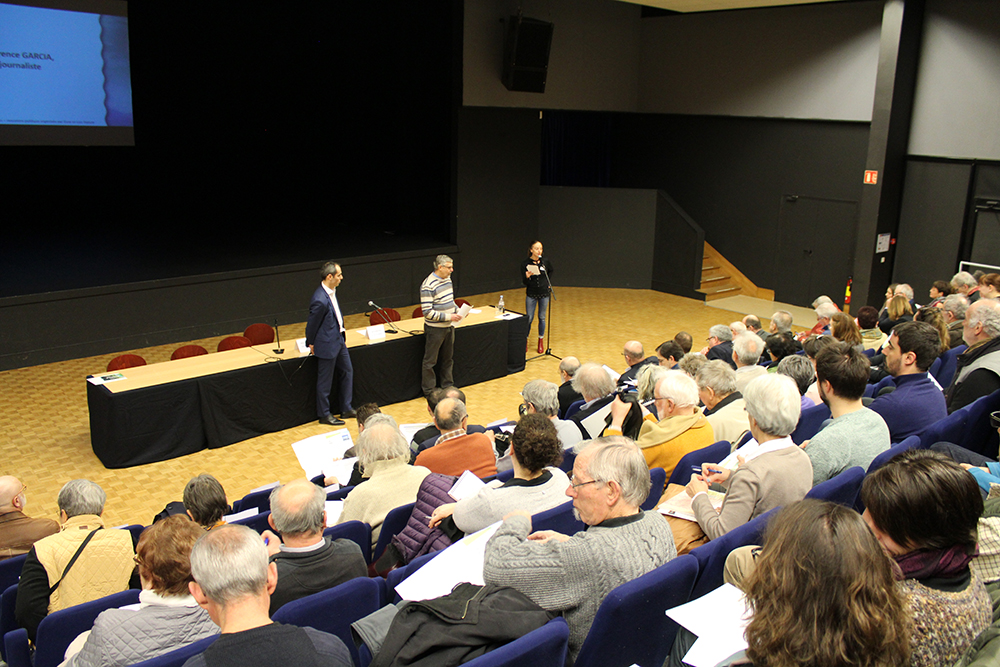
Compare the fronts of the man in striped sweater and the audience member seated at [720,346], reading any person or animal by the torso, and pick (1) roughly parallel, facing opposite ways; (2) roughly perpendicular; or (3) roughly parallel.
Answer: roughly parallel, facing opposite ways

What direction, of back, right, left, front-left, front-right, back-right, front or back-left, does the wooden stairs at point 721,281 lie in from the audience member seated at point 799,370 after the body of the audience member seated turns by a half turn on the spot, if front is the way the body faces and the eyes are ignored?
back-left

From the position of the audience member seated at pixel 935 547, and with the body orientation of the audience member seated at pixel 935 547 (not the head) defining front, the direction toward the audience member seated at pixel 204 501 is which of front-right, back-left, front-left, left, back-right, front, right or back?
front-left

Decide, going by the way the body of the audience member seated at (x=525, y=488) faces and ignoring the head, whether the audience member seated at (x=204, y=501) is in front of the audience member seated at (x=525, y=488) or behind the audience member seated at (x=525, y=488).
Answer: in front

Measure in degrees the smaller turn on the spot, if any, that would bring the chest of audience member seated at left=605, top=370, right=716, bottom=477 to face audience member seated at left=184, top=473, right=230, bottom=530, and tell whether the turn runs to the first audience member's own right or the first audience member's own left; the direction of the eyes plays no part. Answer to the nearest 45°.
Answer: approximately 90° to the first audience member's own left

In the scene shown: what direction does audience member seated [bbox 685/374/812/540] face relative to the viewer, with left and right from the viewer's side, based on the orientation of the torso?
facing away from the viewer and to the left of the viewer

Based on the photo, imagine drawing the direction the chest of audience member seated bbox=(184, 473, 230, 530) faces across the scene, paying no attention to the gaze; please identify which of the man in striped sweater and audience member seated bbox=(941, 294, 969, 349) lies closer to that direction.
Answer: the man in striped sweater

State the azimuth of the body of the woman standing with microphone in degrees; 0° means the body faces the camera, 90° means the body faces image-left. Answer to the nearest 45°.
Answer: approximately 0°

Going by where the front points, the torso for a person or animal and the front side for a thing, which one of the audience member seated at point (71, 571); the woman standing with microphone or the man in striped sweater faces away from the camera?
the audience member seated

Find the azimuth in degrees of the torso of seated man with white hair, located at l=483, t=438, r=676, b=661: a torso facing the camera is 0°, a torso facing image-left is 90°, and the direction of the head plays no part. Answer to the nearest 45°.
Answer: approximately 135°

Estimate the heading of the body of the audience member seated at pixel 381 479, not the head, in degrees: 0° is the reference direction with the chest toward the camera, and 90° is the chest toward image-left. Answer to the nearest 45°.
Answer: approximately 135°

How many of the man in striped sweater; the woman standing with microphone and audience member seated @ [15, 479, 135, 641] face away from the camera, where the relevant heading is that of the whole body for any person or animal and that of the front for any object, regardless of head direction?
1

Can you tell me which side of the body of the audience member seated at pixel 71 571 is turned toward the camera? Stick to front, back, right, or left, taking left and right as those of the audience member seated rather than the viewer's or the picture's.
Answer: back

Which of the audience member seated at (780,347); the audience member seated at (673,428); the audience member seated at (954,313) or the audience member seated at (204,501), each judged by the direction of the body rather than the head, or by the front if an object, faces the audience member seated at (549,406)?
the audience member seated at (673,428)

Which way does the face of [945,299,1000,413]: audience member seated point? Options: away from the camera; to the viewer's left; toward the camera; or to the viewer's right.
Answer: to the viewer's left

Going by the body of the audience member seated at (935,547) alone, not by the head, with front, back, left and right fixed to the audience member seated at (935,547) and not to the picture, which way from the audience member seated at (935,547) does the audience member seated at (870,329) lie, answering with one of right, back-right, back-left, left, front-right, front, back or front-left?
front-right

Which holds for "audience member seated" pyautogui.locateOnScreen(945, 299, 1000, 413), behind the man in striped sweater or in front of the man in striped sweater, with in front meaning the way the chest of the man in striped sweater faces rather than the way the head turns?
in front
